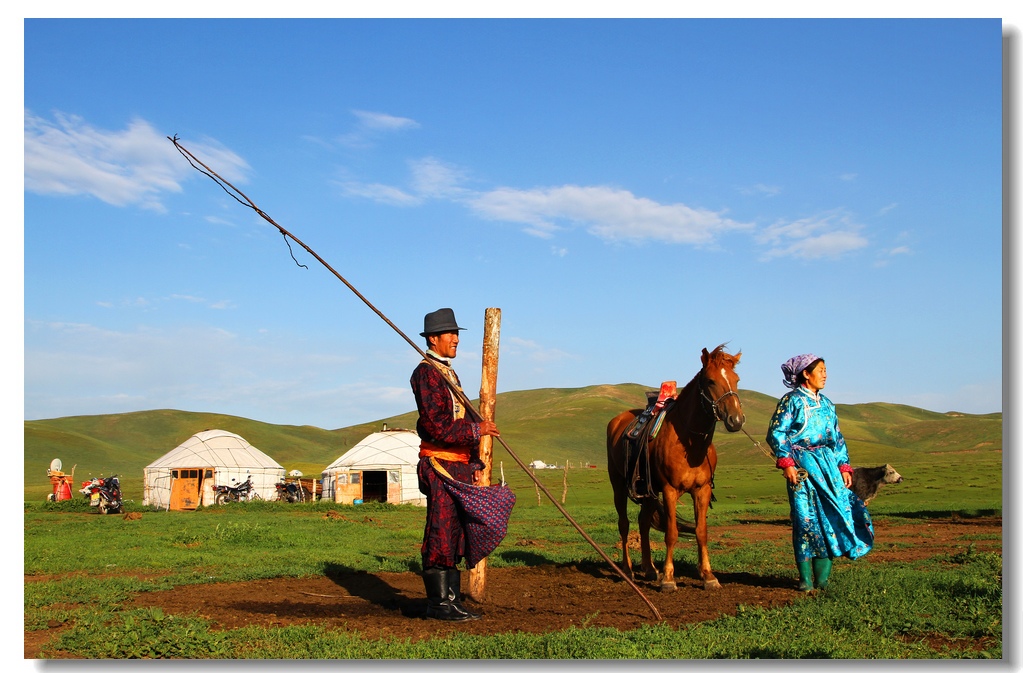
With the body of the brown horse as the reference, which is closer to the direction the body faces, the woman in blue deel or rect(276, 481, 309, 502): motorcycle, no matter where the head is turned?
the woman in blue deel

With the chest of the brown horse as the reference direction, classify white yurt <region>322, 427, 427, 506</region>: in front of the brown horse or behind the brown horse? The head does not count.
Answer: behind

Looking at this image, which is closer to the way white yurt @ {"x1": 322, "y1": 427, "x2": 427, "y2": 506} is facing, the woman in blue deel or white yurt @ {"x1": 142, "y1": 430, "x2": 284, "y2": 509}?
the woman in blue deel

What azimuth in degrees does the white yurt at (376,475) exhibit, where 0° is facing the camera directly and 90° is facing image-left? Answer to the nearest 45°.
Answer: approximately 0°

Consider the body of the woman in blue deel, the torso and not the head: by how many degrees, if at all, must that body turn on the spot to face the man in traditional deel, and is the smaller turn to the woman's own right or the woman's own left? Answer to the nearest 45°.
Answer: approximately 90° to the woman's own right

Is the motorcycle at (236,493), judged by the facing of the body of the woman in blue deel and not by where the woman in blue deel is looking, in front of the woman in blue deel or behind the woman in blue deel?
behind

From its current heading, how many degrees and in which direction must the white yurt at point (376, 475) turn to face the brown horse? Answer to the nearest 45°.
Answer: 0° — it already faces it

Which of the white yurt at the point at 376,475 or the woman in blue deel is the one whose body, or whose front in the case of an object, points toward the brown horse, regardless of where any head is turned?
the white yurt
